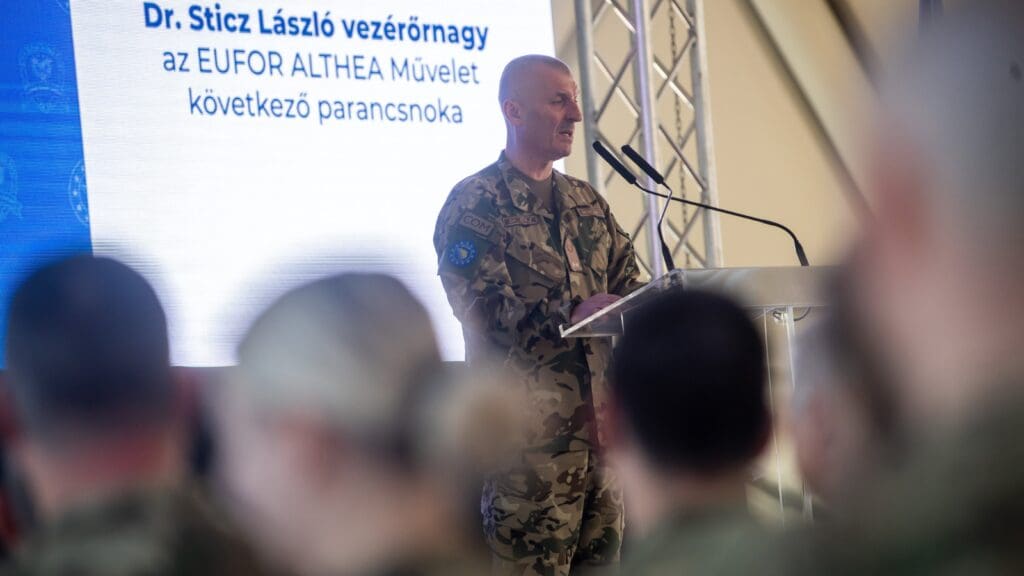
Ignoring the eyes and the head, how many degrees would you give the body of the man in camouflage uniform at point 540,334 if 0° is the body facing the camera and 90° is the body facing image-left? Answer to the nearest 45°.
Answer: approximately 315°

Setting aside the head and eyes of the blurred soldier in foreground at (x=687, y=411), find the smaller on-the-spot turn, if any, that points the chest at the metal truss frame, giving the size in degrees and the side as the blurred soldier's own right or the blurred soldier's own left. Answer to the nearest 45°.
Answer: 0° — they already face it

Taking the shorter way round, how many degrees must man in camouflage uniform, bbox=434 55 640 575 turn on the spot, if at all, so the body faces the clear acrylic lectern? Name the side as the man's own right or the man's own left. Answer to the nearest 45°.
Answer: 0° — they already face it

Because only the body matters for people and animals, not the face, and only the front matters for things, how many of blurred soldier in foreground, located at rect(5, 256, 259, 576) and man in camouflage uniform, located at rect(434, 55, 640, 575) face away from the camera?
1

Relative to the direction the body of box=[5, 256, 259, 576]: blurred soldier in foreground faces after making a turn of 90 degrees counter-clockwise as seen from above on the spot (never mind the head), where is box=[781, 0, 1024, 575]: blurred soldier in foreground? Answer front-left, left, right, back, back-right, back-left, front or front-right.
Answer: back-left

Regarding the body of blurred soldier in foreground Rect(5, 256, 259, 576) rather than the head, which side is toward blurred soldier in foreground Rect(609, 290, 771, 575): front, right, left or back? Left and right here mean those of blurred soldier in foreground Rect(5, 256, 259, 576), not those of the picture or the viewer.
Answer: right

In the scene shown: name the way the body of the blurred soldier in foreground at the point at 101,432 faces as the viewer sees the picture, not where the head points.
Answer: away from the camera

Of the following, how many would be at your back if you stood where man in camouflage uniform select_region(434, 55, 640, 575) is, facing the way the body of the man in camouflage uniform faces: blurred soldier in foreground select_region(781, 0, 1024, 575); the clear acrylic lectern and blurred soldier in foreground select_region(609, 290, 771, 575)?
0

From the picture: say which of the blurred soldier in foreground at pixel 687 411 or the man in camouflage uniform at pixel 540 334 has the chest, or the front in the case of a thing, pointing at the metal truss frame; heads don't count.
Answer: the blurred soldier in foreground

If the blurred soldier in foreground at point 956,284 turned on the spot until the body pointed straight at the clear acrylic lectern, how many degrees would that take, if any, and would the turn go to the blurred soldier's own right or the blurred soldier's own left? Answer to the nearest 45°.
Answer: approximately 45° to the blurred soldier's own right

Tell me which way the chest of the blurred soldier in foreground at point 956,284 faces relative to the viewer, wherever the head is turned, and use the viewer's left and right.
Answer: facing away from the viewer and to the left of the viewer

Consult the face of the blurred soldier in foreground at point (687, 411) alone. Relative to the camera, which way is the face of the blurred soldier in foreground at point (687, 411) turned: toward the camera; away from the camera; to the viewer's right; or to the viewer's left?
away from the camera

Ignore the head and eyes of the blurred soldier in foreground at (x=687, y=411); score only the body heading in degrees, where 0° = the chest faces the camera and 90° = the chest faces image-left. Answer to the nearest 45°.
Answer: approximately 180°

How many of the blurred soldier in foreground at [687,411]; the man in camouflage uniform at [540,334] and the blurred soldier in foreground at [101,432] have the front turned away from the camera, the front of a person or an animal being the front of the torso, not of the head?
2

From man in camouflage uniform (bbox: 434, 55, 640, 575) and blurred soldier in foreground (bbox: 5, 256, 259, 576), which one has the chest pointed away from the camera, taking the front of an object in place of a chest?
the blurred soldier in foreground

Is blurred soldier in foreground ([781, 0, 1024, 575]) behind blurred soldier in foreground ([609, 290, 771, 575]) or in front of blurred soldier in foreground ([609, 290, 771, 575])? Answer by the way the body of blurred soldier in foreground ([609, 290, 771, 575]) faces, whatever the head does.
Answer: behind

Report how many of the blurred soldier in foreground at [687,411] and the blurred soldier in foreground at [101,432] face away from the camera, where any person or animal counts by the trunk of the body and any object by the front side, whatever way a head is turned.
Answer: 2
